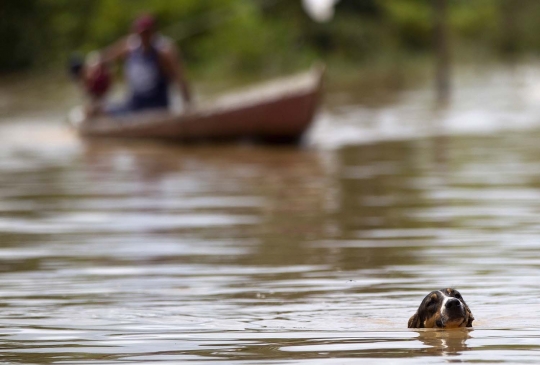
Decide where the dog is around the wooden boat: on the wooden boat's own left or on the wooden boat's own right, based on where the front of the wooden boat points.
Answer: on the wooden boat's own right

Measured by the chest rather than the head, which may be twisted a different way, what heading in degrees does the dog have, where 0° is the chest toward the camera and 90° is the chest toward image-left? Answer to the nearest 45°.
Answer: approximately 315°

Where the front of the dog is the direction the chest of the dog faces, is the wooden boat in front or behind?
behind

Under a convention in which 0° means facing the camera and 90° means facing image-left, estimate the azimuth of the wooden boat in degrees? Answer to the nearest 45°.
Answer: approximately 270°
